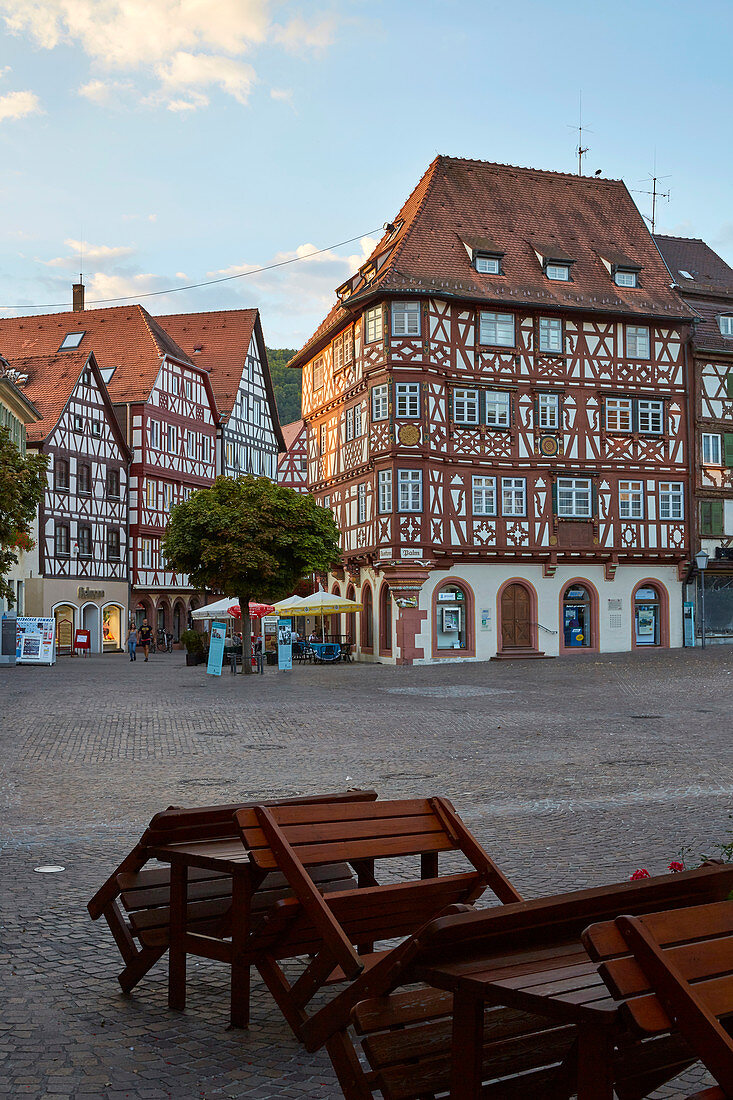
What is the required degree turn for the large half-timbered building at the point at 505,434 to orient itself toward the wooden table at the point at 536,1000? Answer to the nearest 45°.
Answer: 0° — it already faces it

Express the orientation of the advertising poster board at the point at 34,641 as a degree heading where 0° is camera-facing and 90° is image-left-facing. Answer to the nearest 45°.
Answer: approximately 0°

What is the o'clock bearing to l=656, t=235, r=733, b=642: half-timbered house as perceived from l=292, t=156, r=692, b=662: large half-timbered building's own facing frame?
The half-timbered house is roughly at 8 o'clock from the large half-timbered building.

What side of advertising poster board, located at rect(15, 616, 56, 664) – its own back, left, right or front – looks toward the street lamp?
left

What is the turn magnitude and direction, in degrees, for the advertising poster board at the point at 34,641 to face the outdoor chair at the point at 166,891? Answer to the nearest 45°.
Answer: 0° — it already faces it

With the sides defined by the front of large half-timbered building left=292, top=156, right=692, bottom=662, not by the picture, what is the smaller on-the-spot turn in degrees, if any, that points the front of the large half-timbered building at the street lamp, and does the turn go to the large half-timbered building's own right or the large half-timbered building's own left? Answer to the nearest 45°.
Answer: approximately 90° to the large half-timbered building's own left

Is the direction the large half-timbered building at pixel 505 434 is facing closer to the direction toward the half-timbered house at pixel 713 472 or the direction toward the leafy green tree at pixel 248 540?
the leafy green tree

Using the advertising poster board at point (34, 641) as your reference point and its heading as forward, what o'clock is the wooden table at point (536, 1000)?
The wooden table is roughly at 12 o'clock from the advertising poster board.

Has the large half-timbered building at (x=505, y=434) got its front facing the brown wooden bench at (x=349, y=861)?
yes

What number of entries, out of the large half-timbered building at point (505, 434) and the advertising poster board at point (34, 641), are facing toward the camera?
2
